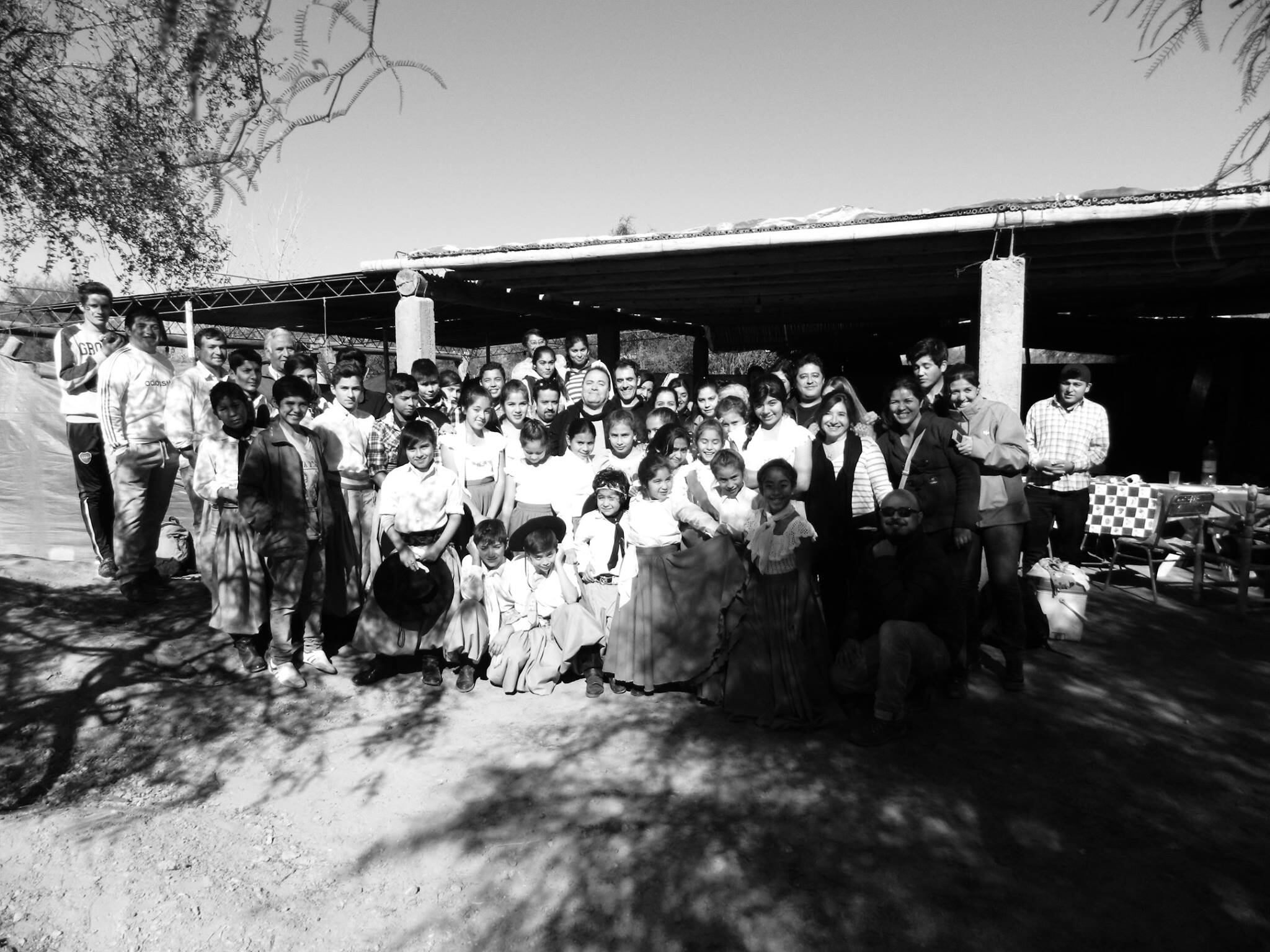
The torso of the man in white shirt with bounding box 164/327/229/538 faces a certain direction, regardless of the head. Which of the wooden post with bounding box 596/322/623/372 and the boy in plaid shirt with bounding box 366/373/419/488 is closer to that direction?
the boy in plaid shirt

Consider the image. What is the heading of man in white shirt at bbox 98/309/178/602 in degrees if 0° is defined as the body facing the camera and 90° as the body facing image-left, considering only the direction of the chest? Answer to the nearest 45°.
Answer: approximately 315°

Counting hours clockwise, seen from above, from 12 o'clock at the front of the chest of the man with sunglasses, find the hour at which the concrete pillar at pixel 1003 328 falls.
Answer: The concrete pillar is roughly at 5 o'clock from the man with sunglasses.

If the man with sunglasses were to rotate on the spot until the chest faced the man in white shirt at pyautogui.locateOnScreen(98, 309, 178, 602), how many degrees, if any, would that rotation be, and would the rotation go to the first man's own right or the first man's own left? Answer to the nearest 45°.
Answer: approximately 45° to the first man's own right

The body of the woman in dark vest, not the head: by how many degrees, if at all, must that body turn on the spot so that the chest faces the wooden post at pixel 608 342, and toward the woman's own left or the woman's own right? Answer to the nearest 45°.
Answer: approximately 90° to the woman's own right

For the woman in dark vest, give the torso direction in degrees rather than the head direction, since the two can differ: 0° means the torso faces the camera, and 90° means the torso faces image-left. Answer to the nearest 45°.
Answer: approximately 45°

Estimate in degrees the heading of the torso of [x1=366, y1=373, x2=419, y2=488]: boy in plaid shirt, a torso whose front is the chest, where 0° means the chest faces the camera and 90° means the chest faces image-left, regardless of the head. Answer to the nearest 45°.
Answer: approximately 315°
